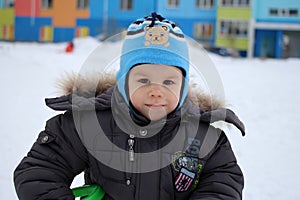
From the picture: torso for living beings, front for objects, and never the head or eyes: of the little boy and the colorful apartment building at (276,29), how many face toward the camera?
2

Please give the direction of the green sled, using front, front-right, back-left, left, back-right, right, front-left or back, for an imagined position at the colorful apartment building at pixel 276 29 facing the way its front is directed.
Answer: front

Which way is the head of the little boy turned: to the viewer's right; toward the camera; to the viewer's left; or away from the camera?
toward the camera

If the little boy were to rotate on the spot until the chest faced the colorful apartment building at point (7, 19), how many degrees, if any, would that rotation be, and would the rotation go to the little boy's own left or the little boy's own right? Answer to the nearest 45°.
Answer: approximately 180°

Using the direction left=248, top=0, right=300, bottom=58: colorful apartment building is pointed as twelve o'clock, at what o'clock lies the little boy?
The little boy is roughly at 12 o'clock from the colorful apartment building.

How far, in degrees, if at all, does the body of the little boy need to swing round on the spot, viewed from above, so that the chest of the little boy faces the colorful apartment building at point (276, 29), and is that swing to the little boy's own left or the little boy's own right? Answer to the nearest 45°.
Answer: approximately 180°

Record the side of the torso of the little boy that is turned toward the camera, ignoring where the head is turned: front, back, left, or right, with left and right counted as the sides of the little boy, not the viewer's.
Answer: front

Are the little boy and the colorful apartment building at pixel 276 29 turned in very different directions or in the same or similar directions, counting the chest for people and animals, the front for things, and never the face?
same or similar directions

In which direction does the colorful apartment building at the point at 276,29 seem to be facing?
toward the camera
